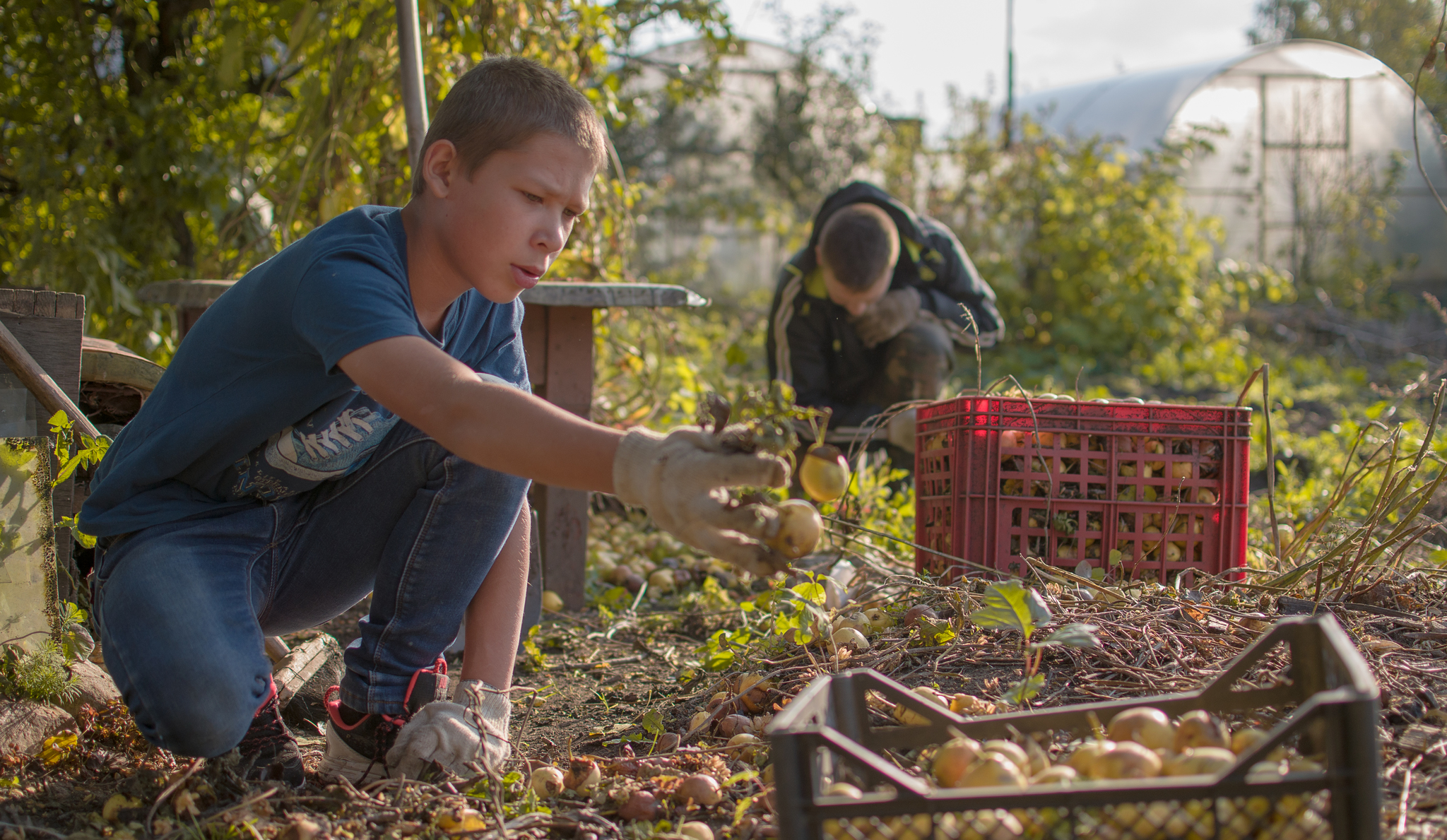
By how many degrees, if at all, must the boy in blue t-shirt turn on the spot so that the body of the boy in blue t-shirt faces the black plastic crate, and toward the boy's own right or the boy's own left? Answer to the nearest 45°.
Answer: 0° — they already face it

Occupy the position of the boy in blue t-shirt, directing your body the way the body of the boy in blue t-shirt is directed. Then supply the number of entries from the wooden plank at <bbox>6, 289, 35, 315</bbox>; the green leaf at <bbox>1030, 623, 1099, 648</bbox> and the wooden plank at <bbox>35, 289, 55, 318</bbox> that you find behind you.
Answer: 2

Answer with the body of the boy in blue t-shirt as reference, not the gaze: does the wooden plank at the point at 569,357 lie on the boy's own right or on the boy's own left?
on the boy's own left

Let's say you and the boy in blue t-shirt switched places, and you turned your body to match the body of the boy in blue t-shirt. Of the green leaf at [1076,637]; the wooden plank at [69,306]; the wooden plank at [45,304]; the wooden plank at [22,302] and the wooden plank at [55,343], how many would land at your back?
4

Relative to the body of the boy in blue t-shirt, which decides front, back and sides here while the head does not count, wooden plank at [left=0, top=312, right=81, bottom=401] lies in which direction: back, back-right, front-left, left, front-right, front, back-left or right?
back

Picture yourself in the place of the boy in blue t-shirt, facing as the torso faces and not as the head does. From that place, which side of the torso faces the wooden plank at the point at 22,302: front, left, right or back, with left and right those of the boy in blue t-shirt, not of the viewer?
back

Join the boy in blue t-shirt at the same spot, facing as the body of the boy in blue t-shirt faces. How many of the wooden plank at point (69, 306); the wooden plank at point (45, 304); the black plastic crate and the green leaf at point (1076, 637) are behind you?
2

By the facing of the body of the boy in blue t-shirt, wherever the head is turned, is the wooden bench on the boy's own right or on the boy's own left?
on the boy's own left

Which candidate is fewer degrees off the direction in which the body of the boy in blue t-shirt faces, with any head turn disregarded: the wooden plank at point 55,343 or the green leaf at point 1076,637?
the green leaf

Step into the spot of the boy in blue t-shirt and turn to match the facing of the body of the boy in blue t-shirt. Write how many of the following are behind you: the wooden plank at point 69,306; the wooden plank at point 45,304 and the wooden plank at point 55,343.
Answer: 3

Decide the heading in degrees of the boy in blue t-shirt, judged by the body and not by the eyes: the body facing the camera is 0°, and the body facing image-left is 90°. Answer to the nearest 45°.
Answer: approximately 315°

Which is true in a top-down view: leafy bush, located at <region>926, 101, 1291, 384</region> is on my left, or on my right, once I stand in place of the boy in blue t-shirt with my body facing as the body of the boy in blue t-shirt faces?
on my left

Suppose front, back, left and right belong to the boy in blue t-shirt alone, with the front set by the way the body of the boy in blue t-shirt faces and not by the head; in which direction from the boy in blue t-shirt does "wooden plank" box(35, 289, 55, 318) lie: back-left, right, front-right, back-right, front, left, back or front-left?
back
